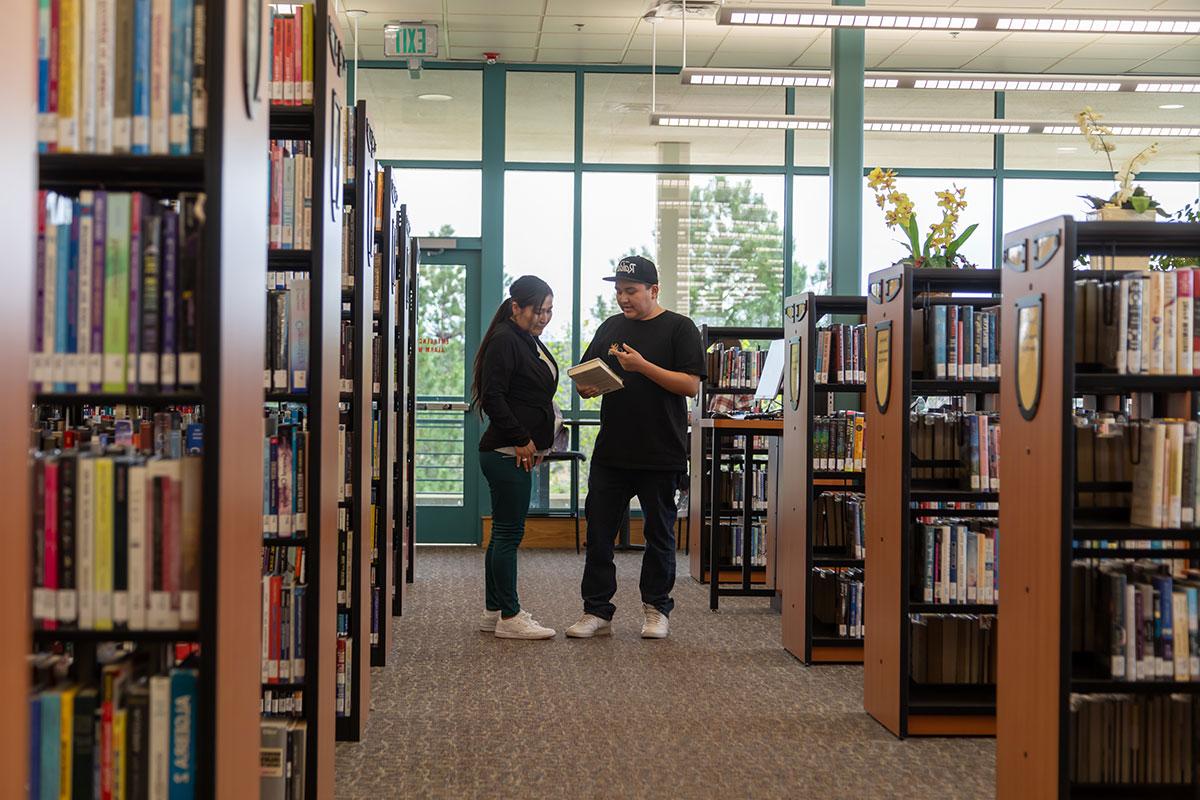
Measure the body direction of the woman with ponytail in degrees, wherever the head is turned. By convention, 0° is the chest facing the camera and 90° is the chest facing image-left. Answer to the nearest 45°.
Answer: approximately 270°

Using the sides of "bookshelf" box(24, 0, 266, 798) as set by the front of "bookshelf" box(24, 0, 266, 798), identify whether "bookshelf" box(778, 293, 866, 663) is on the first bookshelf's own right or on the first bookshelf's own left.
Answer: on the first bookshelf's own left
